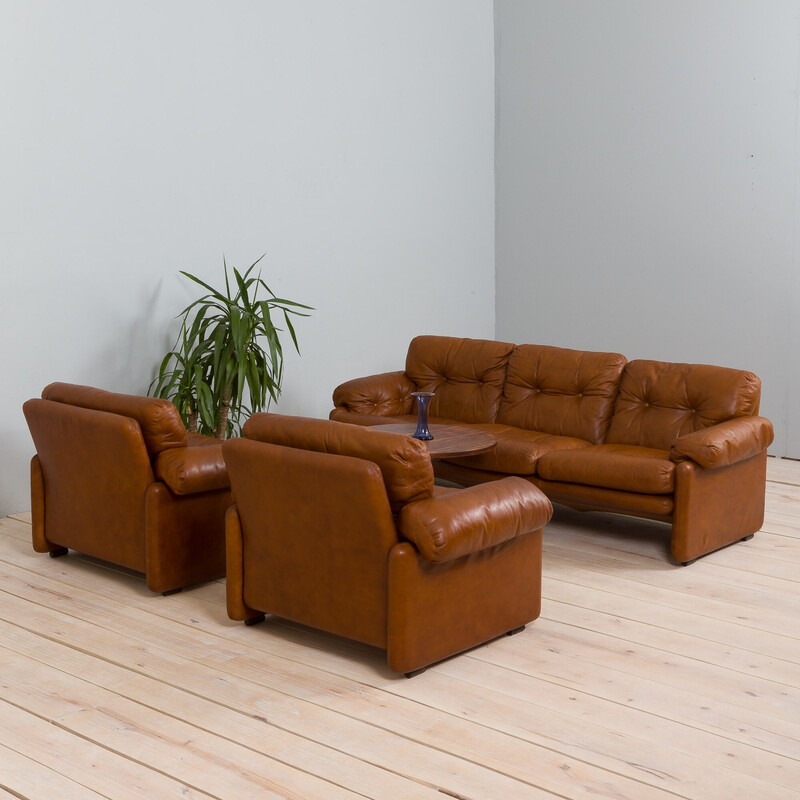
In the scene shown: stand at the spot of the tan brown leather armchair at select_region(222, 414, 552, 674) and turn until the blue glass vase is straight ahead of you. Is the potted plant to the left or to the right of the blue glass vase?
left

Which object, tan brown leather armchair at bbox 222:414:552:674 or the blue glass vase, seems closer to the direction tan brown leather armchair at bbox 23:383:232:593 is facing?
the blue glass vase

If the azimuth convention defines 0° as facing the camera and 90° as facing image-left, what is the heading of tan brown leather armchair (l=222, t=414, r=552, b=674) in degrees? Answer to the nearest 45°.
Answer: approximately 225°

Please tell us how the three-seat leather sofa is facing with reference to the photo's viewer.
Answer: facing the viewer and to the left of the viewer

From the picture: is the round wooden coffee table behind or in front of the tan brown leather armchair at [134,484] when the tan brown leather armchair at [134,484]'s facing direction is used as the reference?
in front

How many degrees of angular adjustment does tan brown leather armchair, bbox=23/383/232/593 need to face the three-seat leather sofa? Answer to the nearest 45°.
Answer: approximately 45° to its right

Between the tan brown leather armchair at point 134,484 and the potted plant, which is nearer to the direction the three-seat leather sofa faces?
the tan brown leather armchair

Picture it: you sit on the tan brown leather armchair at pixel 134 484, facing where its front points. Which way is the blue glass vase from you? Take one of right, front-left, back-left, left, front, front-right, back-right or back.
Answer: front-right

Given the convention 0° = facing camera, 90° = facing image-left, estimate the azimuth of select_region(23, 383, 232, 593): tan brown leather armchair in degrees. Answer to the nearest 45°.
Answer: approximately 225°

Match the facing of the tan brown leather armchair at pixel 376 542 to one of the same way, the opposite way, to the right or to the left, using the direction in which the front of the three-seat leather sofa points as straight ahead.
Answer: the opposite way

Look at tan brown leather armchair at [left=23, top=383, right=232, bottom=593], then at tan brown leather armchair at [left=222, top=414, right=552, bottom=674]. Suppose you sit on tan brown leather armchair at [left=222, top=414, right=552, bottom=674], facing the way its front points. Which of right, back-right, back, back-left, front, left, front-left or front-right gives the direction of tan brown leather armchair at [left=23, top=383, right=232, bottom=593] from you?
left

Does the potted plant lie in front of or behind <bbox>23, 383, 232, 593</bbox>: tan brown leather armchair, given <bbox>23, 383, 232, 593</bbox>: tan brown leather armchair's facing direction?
in front

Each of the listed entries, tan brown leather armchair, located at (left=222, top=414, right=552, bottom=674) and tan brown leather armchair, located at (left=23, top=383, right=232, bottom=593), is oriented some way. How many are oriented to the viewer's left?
0

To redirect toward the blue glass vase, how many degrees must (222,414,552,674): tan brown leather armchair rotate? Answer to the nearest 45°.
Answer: approximately 45° to its left
